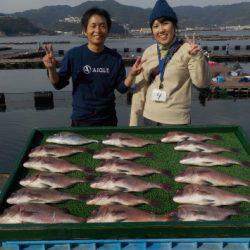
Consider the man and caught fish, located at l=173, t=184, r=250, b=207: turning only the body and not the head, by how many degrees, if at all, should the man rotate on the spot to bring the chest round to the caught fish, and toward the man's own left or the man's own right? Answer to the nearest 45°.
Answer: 0° — they already face it

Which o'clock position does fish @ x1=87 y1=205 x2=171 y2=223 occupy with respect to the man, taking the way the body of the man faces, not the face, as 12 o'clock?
The fish is roughly at 12 o'clock from the man.

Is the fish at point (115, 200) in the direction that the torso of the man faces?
yes

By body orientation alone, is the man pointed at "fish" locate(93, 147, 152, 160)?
yes

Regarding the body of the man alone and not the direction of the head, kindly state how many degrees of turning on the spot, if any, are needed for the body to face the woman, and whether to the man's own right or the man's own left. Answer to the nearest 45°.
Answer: approximately 90° to the man's own left

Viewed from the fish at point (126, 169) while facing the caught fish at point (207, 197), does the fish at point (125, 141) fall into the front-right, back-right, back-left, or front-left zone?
back-left

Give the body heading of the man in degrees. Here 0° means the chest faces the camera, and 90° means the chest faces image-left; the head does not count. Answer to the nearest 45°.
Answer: approximately 0°

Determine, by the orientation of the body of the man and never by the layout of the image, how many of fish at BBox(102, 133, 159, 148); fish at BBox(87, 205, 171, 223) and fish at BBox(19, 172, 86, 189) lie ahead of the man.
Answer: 3
